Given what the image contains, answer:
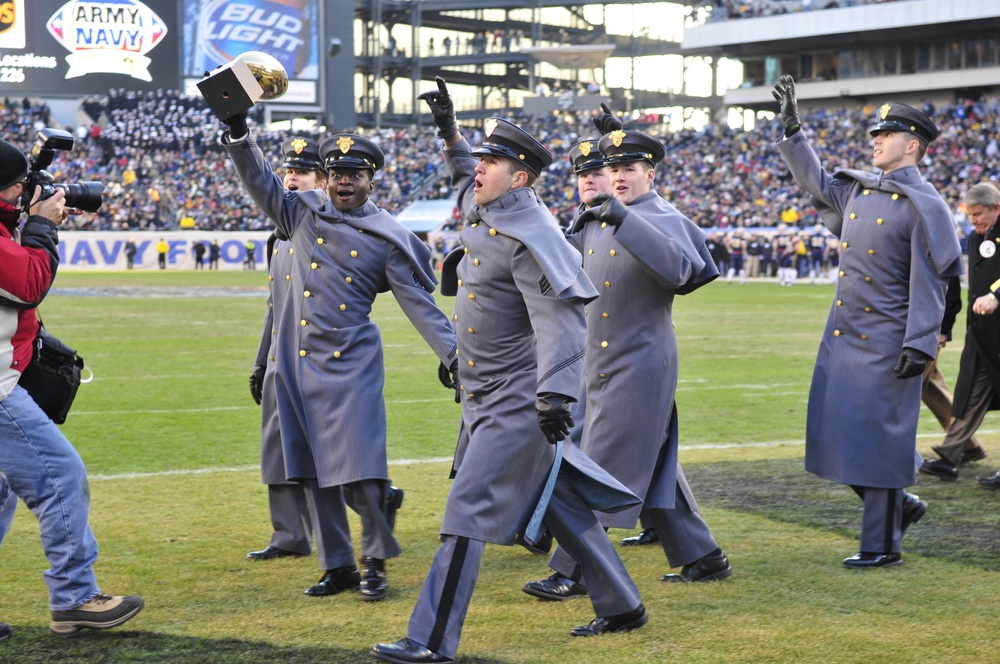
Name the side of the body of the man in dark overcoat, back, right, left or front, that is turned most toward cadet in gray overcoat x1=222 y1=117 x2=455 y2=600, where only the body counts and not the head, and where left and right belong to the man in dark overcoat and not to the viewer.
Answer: front

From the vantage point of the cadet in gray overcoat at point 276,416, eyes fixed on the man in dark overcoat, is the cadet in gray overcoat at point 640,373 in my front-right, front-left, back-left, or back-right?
front-right

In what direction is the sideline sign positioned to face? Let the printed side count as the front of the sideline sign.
toward the camera

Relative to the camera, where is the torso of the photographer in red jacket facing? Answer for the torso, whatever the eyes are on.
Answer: to the viewer's right

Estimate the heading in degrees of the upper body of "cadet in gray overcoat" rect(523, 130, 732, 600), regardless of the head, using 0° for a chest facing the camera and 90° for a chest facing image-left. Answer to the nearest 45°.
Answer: approximately 45°

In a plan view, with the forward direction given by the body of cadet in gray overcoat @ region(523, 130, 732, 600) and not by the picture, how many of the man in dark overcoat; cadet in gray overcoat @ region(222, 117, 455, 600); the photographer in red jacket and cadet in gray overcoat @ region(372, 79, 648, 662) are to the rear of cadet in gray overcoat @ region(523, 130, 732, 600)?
1

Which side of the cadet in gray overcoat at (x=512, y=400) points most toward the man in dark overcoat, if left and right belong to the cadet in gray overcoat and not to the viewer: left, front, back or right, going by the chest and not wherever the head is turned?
back

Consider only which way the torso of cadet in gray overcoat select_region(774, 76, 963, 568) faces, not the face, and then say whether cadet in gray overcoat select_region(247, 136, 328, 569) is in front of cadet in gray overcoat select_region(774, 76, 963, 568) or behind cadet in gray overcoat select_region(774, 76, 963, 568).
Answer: in front

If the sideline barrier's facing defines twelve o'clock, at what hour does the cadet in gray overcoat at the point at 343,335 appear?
The cadet in gray overcoat is roughly at 12 o'clock from the sideline barrier.

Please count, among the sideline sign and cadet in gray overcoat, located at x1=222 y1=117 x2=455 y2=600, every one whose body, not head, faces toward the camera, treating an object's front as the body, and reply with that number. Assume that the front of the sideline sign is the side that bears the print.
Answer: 2

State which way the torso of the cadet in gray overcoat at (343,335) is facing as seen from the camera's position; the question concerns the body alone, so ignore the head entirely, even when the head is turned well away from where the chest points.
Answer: toward the camera

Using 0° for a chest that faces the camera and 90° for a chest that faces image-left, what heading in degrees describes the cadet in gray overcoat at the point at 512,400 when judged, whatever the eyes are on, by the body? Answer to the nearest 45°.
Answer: approximately 45°

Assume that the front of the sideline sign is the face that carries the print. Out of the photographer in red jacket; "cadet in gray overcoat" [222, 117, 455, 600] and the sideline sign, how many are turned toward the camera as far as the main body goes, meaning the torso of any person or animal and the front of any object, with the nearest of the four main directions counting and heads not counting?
2

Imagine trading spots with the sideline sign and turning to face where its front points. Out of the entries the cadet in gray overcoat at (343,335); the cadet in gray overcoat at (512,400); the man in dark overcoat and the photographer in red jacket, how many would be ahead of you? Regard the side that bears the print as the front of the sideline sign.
4

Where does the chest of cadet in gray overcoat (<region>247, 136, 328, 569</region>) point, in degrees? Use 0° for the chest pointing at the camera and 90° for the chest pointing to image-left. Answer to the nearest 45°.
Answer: approximately 45°
